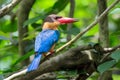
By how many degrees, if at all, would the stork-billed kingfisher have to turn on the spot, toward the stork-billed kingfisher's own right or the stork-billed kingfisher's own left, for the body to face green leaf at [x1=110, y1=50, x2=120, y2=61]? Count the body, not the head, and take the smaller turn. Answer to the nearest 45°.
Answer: approximately 90° to the stork-billed kingfisher's own right

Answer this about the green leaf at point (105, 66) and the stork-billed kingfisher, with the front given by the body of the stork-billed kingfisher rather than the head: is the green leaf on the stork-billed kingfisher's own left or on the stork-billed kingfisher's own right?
on the stork-billed kingfisher's own right

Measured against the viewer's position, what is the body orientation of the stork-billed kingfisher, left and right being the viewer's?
facing away from the viewer and to the right of the viewer

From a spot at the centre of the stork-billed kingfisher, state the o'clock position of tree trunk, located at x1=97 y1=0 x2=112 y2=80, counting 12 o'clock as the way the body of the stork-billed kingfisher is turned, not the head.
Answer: The tree trunk is roughly at 2 o'clock from the stork-billed kingfisher.
